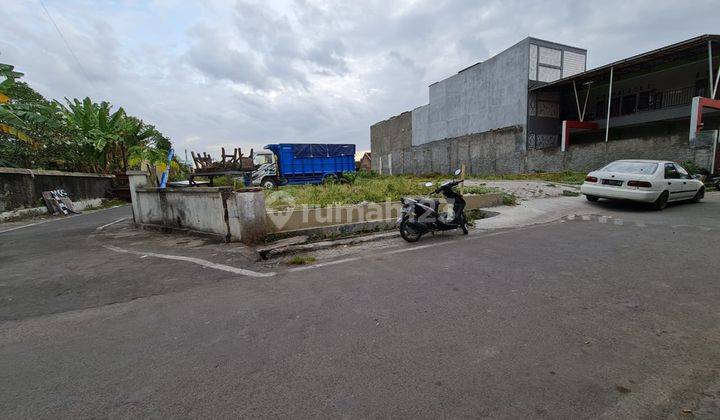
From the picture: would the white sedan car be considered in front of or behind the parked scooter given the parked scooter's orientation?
in front

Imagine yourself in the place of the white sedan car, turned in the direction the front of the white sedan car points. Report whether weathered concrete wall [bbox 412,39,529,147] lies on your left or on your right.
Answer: on your left

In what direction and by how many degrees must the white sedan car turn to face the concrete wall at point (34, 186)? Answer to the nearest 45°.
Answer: approximately 180°

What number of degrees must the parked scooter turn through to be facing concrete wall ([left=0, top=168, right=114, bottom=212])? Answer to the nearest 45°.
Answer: approximately 135° to its left

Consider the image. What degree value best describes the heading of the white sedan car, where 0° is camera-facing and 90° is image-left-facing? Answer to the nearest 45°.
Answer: approximately 225°

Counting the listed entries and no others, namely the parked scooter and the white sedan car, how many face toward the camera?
0

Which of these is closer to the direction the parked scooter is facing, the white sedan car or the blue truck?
the white sedan car

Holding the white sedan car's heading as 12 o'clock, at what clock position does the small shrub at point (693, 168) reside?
The small shrub is roughly at 11 o'clock from the white sedan car.

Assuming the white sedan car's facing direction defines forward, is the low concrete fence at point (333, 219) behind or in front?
behind

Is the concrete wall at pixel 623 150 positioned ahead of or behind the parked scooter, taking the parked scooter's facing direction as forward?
ahead

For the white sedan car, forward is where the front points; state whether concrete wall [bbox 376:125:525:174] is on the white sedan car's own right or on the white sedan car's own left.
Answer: on the white sedan car's own left
